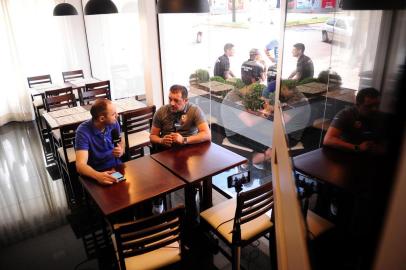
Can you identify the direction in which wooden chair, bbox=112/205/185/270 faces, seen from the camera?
facing away from the viewer and to the left of the viewer

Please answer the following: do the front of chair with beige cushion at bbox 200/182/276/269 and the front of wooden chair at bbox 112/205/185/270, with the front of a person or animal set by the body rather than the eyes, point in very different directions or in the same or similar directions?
same or similar directions

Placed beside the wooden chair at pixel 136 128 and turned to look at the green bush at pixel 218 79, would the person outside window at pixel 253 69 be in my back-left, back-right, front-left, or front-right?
front-right

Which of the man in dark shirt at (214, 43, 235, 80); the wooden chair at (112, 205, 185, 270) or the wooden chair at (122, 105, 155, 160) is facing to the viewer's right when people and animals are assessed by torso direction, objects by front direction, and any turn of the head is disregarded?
the man in dark shirt

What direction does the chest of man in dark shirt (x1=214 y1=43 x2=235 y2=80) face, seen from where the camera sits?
to the viewer's right

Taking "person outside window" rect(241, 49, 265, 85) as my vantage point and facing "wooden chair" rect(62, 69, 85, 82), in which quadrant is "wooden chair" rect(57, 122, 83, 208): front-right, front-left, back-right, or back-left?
front-left

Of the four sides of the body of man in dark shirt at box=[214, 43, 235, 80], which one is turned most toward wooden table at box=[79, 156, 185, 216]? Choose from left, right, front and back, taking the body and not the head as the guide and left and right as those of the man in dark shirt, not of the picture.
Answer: right

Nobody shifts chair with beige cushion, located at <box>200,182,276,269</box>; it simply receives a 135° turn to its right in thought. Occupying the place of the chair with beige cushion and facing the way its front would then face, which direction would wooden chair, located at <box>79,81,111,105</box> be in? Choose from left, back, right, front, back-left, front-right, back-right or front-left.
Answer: back-left

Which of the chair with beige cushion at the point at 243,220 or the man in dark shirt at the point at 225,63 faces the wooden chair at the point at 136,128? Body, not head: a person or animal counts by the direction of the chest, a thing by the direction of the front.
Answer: the chair with beige cushion

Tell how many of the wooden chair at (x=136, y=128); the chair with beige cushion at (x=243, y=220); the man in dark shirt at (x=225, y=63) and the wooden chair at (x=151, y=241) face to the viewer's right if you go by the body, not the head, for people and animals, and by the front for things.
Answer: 1

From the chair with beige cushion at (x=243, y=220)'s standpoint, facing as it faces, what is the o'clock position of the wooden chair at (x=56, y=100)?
The wooden chair is roughly at 12 o'clock from the chair with beige cushion.

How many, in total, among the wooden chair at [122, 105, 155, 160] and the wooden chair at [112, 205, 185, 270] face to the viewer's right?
0

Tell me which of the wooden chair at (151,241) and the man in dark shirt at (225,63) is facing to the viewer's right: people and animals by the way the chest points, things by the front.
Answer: the man in dark shirt

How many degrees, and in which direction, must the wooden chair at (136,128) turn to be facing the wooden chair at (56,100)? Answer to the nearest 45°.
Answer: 0° — it already faces it

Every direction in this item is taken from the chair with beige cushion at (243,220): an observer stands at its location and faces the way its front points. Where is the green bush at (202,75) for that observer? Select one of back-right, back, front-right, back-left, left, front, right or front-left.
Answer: front-right

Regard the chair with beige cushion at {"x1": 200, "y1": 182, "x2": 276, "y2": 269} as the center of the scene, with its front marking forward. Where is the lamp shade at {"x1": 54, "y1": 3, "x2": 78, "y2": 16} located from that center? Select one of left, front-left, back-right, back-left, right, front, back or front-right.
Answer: front

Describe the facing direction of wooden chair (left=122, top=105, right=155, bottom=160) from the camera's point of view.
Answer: facing away from the viewer and to the left of the viewer

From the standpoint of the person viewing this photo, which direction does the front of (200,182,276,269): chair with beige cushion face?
facing away from the viewer and to the left of the viewer
